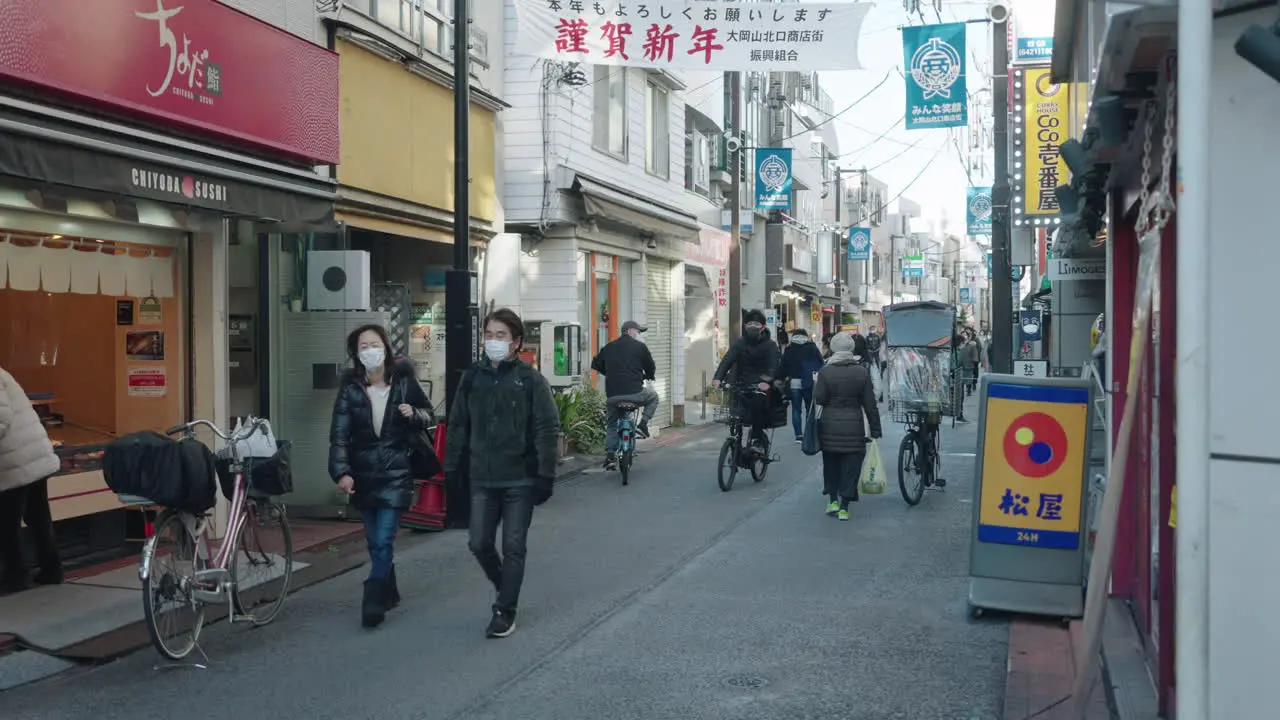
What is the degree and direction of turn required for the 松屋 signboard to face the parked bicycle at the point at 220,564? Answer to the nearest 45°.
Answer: approximately 45° to its right

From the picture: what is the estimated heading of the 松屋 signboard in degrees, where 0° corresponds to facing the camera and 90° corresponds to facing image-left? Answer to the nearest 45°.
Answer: approximately 0°

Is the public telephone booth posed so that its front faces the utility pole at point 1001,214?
yes

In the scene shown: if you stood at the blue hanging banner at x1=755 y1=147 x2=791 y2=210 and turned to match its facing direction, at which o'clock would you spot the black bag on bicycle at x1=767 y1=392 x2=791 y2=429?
The black bag on bicycle is roughly at 12 o'clock from the blue hanging banner.

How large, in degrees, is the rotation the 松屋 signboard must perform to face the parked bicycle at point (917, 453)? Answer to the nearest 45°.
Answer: approximately 180°
